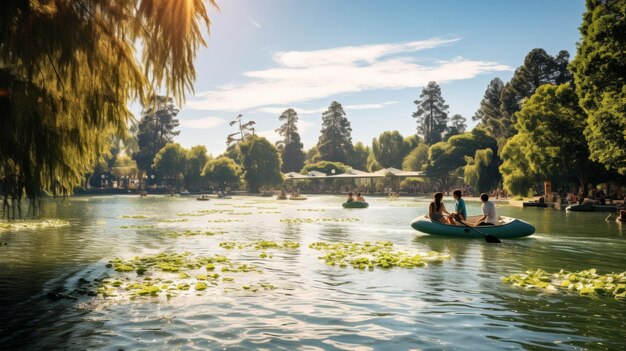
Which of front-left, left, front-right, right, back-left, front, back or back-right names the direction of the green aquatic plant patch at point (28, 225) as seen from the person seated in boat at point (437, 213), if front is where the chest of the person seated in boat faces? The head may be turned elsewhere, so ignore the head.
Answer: back

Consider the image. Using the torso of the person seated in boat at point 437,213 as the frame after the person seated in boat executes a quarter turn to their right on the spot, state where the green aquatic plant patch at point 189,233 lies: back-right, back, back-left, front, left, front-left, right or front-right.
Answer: right

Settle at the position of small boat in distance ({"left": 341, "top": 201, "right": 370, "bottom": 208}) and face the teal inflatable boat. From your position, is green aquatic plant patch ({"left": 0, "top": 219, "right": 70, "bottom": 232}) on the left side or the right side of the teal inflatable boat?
right

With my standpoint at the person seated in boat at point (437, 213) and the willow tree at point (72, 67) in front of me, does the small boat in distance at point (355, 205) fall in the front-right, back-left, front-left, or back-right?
back-right

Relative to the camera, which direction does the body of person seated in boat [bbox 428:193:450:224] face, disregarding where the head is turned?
to the viewer's right

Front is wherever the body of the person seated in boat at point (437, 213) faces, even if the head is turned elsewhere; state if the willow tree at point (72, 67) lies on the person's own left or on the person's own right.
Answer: on the person's own right
